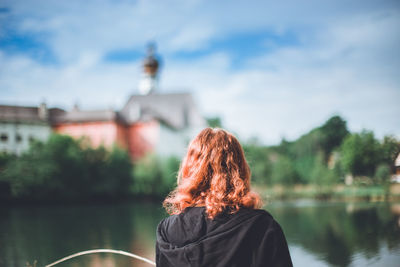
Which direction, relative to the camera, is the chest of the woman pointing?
away from the camera

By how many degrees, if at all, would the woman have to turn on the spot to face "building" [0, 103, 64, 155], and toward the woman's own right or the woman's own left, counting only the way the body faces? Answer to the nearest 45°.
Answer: approximately 45° to the woman's own left

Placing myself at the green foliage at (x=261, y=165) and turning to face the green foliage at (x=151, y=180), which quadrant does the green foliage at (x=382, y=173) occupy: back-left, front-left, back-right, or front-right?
back-left

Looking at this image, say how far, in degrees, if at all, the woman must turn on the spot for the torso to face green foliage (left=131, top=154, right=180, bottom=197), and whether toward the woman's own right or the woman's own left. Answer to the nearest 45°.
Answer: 0° — they already face it

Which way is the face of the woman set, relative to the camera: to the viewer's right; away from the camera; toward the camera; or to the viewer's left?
away from the camera
